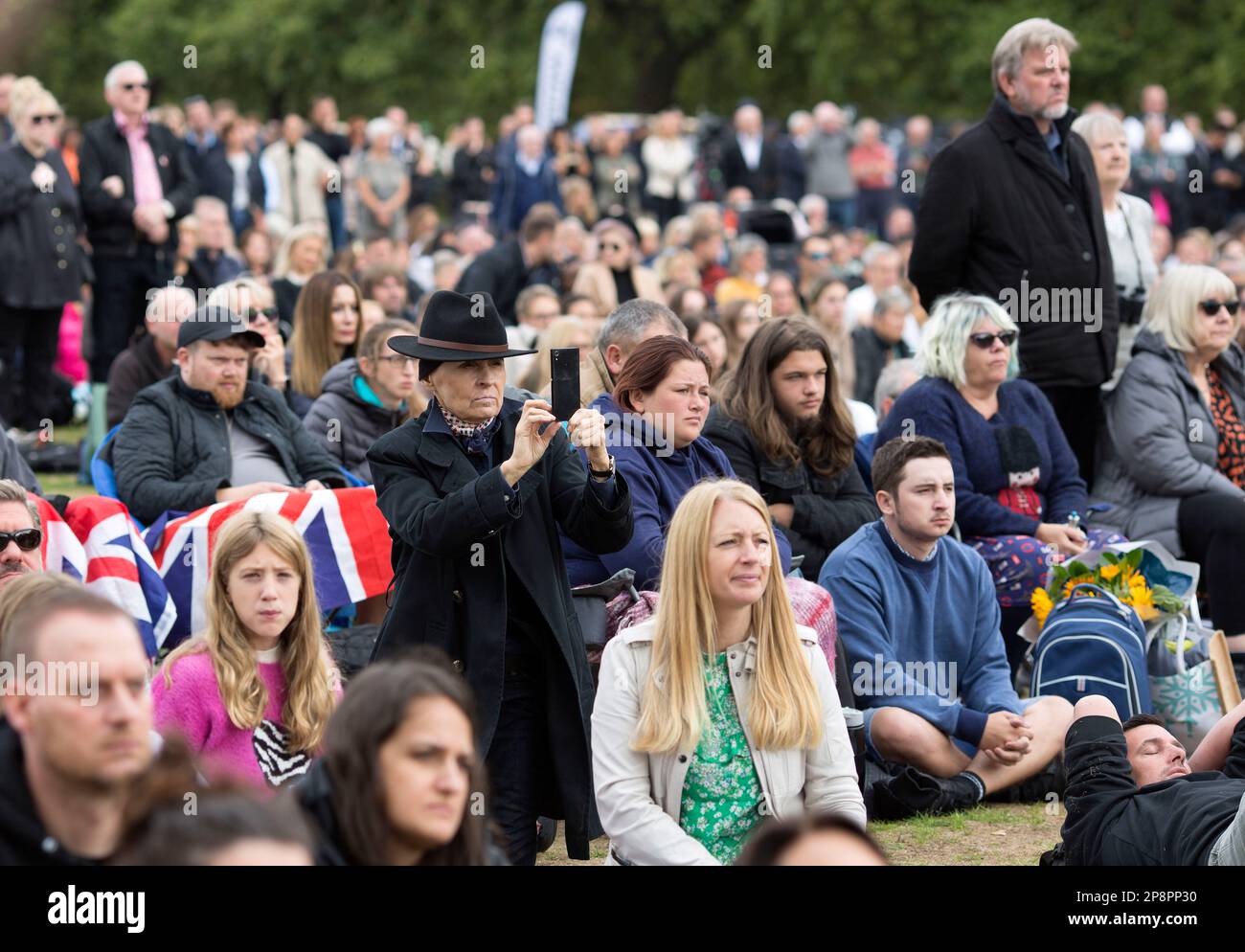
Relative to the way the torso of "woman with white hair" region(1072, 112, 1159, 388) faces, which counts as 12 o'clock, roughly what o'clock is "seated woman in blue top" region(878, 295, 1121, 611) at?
The seated woman in blue top is roughly at 2 o'clock from the woman with white hair.

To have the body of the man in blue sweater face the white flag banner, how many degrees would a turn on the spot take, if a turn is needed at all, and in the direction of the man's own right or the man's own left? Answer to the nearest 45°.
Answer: approximately 135° to the man's own left

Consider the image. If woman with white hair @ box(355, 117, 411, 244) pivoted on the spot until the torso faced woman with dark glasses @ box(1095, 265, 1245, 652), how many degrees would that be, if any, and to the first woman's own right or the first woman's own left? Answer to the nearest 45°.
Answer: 0° — they already face them

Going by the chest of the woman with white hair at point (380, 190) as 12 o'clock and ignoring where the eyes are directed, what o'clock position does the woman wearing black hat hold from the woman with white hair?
The woman wearing black hat is roughly at 12 o'clock from the woman with white hair.

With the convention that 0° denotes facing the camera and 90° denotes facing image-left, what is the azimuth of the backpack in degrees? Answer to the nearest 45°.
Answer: approximately 0°

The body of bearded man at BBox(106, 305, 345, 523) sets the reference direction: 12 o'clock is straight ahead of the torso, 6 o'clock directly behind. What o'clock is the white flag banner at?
The white flag banner is roughly at 8 o'clock from the bearded man.

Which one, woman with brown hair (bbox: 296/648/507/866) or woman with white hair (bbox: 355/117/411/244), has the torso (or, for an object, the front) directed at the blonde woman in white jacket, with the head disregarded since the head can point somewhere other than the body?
the woman with white hair

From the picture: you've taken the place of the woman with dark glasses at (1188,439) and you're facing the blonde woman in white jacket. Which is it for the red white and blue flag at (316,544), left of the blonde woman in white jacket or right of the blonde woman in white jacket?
right
